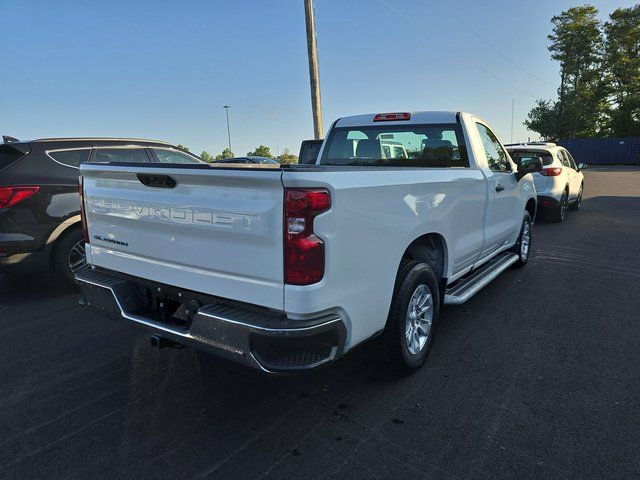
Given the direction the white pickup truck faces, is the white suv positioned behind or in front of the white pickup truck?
in front

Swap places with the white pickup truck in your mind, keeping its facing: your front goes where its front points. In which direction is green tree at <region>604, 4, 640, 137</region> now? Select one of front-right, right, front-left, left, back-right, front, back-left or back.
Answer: front

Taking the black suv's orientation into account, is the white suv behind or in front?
in front

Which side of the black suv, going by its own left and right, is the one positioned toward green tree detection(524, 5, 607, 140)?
front

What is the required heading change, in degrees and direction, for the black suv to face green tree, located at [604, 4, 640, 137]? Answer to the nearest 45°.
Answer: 0° — it already faces it

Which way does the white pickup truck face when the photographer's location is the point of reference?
facing away from the viewer and to the right of the viewer

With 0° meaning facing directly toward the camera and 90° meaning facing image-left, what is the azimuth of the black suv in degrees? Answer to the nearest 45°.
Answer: approximately 225°

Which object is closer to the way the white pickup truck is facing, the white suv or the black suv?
the white suv

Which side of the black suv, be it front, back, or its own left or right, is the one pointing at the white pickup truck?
right

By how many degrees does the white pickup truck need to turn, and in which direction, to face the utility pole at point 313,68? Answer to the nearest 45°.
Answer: approximately 45° to its left

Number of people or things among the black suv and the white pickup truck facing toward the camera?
0
